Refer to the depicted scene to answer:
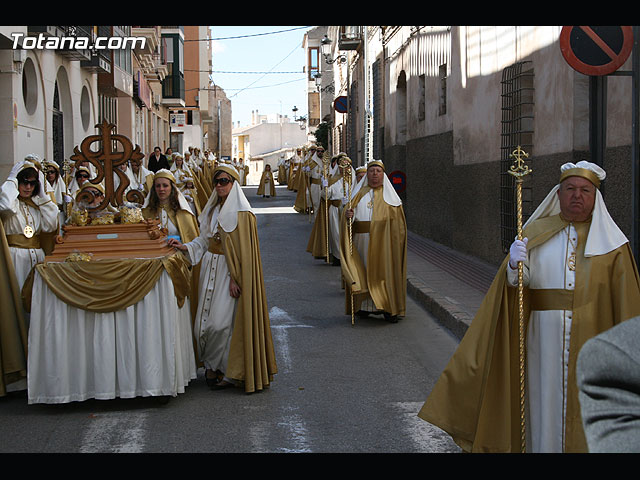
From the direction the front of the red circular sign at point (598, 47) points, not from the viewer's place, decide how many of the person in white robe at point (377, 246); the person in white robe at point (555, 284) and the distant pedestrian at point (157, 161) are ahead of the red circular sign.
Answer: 1

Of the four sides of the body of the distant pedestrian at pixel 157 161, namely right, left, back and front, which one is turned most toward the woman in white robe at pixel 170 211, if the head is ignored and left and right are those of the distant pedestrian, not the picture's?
front

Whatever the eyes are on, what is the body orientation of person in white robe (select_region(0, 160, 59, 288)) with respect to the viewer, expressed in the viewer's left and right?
facing the viewer

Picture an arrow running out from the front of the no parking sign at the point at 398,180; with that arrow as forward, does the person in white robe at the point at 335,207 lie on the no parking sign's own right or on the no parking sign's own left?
on the no parking sign's own right

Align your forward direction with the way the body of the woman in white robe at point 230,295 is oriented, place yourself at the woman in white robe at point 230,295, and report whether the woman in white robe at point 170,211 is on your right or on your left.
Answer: on your right

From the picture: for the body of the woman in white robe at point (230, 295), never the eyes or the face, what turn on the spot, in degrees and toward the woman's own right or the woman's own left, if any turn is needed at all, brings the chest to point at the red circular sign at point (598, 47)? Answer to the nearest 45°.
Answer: approximately 135° to the woman's own left

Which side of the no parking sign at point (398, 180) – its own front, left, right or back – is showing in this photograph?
front

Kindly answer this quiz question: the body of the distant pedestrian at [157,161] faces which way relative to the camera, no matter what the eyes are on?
toward the camera

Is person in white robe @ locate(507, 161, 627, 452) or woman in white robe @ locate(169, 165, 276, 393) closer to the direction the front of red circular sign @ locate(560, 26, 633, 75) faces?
the person in white robe

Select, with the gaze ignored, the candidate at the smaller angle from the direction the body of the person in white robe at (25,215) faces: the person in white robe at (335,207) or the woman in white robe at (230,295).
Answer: the woman in white robe
